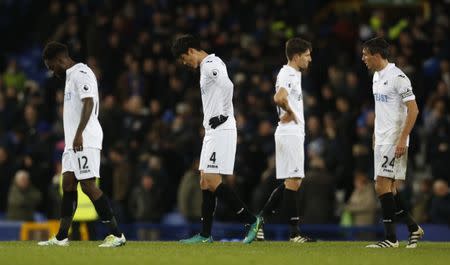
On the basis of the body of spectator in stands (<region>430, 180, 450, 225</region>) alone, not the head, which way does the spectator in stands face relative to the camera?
toward the camera

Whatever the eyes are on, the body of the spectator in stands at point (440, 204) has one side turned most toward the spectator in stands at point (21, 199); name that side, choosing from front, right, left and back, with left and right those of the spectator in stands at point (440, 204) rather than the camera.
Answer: right

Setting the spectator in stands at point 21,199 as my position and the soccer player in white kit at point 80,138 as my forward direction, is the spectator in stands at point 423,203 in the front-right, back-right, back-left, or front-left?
front-left

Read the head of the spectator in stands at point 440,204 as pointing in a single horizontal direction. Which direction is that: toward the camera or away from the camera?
toward the camera

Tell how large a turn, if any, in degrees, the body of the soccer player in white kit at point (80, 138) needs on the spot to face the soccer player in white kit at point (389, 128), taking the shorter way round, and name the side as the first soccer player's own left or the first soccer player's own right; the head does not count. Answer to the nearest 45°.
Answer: approximately 180°

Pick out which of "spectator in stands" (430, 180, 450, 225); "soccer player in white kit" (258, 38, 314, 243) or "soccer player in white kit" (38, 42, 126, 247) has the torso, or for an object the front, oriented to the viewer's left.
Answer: "soccer player in white kit" (38, 42, 126, 247)

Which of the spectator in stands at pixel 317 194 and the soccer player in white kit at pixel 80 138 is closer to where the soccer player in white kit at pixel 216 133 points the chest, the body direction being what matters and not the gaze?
the soccer player in white kit

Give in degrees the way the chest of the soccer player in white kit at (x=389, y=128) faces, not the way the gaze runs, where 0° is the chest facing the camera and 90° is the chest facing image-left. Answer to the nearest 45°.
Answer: approximately 45°

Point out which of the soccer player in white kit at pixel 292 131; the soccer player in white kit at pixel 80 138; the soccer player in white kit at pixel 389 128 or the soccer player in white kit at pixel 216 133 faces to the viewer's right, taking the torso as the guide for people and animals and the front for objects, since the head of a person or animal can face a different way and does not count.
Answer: the soccer player in white kit at pixel 292 131

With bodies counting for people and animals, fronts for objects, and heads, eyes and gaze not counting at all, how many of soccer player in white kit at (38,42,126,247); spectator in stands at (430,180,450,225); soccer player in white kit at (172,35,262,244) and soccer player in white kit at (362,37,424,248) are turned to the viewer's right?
0

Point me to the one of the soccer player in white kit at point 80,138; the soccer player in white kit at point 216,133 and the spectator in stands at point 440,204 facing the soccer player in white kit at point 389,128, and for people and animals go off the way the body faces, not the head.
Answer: the spectator in stands
